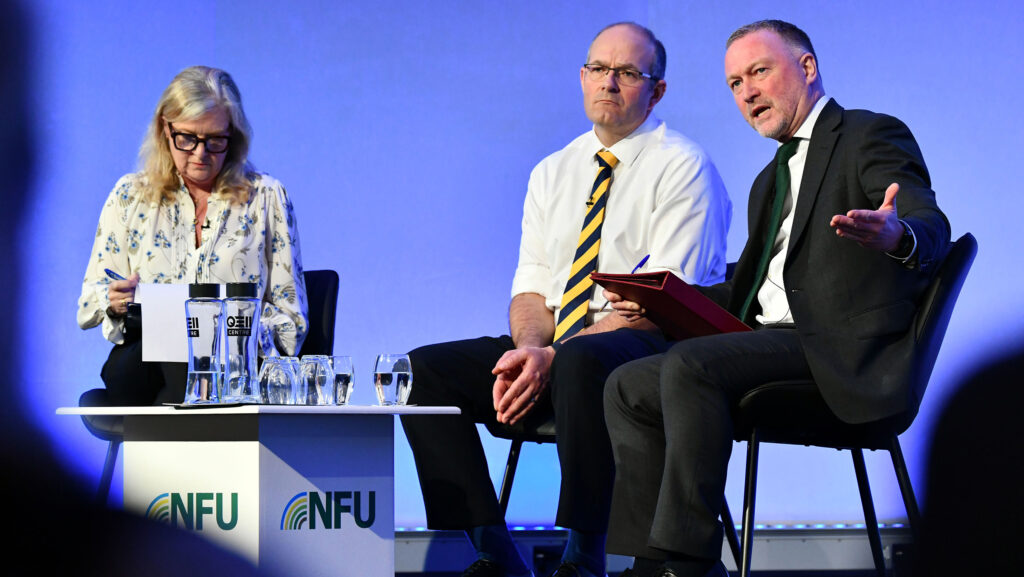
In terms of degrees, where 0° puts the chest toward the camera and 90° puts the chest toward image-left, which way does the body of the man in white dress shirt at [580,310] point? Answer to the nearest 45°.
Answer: approximately 45°

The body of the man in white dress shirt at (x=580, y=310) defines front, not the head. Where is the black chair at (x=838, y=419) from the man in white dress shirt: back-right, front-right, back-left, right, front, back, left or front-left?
left

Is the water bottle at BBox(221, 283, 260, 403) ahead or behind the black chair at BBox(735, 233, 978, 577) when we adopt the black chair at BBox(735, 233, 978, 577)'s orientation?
ahead

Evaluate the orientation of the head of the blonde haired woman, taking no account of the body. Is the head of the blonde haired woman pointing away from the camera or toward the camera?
toward the camera

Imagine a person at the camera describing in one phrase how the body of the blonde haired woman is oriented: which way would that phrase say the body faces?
toward the camera

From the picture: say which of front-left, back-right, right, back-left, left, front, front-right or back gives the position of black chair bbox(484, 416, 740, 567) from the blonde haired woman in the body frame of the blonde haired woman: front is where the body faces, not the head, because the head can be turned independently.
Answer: front-left

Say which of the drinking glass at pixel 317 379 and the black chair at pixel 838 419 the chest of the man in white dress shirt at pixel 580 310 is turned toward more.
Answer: the drinking glass

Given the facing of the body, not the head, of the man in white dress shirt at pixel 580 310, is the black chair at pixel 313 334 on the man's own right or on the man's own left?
on the man's own right

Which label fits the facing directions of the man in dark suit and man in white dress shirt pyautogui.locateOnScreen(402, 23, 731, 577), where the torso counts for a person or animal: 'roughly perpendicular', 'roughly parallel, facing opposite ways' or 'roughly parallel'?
roughly parallel

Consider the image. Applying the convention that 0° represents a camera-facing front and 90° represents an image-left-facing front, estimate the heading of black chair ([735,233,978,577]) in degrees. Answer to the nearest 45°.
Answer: approximately 90°

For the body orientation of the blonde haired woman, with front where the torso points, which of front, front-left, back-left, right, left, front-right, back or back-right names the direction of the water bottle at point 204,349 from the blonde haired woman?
front

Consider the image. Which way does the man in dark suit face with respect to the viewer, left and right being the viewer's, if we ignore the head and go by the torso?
facing the viewer and to the left of the viewer
